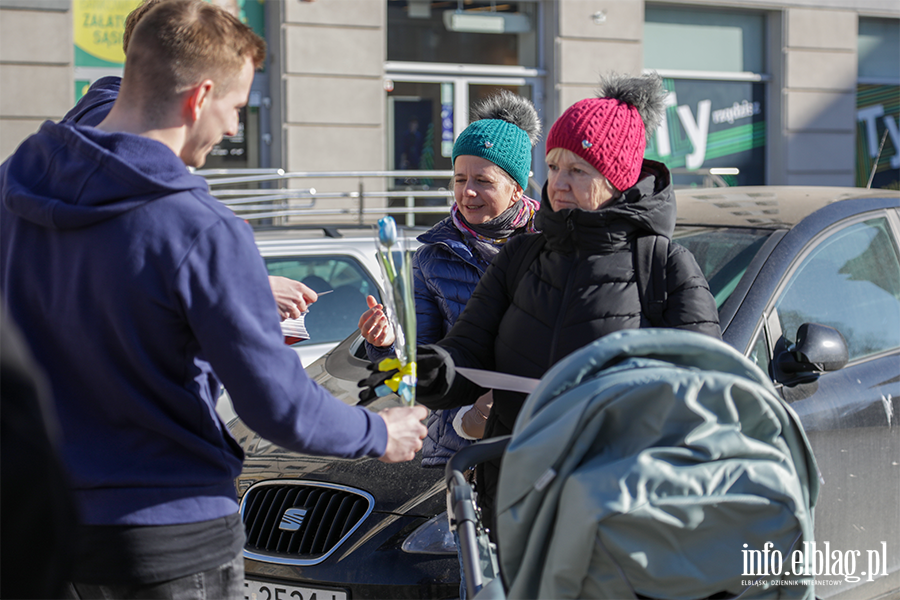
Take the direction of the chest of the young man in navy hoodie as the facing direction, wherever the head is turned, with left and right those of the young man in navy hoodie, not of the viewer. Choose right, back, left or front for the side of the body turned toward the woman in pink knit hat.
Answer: front

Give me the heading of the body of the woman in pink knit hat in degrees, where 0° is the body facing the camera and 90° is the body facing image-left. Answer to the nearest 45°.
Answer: approximately 45°

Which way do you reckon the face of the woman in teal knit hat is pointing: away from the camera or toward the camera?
toward the camera

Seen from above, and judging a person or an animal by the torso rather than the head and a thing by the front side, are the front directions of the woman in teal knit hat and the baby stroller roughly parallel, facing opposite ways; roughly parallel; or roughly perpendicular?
roughly perpendicular

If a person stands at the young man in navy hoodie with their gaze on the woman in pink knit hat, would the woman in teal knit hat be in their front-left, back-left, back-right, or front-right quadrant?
front-left

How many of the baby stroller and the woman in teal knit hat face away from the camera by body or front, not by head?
0

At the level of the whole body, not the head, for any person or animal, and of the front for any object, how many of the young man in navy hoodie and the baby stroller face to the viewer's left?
0

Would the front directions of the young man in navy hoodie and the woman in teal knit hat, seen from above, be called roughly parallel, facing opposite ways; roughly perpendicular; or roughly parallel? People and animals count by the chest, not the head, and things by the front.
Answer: roughly parallel, facing opposite ways

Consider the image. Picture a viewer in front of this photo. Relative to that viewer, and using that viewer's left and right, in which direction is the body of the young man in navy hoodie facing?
facing away from the viewer and to the right of the viewer

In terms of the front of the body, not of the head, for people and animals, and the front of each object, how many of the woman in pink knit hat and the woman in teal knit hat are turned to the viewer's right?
0

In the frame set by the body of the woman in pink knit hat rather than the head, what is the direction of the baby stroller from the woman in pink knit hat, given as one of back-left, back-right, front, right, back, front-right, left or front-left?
front-left

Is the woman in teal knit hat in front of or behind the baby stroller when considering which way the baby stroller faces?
behind
